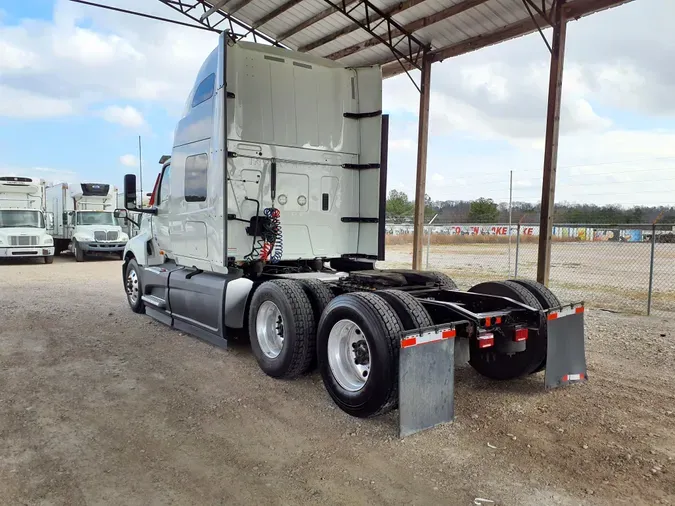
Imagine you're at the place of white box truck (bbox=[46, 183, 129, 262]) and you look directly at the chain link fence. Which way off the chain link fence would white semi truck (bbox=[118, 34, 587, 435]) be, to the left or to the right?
right

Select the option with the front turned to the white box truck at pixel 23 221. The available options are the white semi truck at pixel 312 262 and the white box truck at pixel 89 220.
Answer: the white semi truck at pixel 312 262

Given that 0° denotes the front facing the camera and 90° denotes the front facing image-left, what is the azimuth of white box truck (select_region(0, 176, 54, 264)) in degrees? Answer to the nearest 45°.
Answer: approximately 0°

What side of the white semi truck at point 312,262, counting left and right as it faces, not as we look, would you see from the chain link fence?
right

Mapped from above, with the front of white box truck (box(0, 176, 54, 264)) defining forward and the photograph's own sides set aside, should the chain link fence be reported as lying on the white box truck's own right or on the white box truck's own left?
on the white box truck's own left

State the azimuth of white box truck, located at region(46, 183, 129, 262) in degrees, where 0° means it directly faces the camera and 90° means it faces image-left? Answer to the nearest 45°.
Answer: approximately 315°

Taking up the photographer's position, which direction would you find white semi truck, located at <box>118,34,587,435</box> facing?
facing away from the viewer and to the left of the viewer

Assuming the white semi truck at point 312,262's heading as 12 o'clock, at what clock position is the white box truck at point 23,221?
The white box truck is roughly at 12 o'clock from the white semi truck.

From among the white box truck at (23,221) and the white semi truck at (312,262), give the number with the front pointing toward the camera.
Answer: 1

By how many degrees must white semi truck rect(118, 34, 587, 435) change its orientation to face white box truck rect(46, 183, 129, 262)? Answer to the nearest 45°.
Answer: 0° — it already faces it

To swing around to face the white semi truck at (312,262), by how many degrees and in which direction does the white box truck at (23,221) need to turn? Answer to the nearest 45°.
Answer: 0° — it already faces it

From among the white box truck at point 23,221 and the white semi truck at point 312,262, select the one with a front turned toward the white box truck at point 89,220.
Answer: the white semi truck at point 312,262
